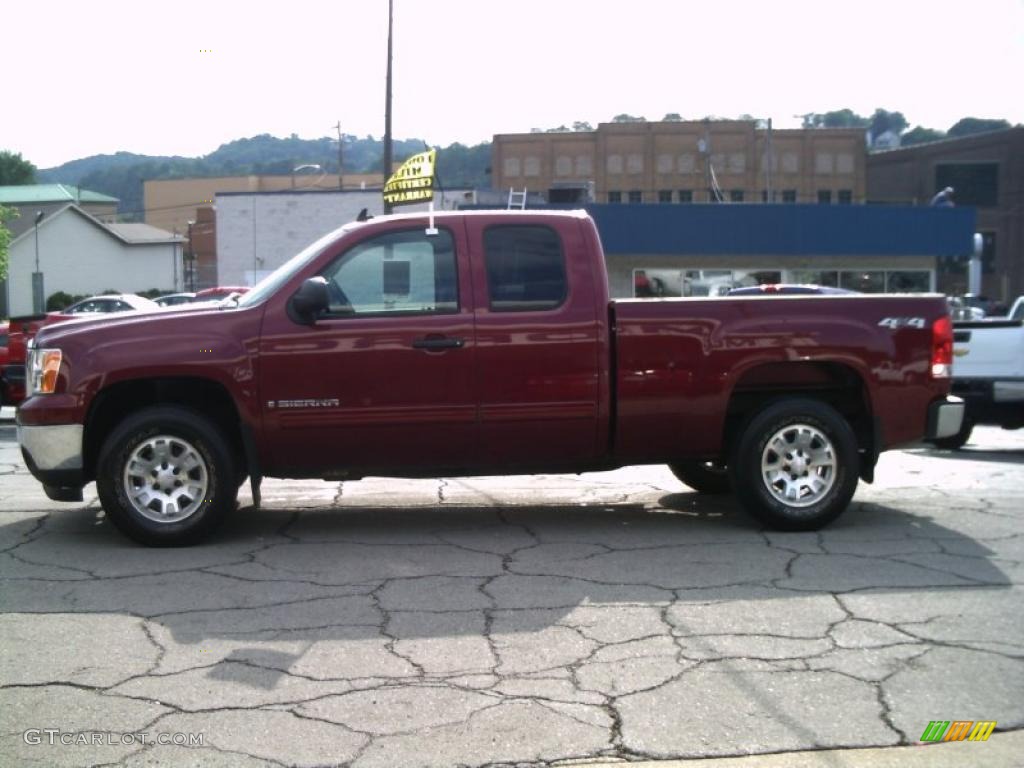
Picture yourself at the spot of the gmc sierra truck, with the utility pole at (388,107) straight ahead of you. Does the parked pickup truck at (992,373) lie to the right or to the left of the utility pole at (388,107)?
right

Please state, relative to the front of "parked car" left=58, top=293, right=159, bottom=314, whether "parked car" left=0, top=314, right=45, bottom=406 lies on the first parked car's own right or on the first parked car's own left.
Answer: on the first parked car's own left

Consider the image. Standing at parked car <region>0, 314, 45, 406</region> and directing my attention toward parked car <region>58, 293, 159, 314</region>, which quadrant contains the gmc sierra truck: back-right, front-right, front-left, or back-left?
back-right

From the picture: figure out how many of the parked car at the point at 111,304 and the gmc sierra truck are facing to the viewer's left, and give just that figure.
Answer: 2

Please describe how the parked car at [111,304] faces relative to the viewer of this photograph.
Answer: facing to the left of the viewer

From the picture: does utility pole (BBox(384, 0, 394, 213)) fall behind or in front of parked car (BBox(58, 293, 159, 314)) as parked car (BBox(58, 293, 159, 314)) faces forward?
behind

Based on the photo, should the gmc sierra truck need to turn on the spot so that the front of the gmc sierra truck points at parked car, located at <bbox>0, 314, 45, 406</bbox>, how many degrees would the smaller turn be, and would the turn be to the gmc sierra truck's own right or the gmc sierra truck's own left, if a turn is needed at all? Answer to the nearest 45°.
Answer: approximately 45° to the gmc sierra truck's own right

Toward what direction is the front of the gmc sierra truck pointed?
to the viewer's left
